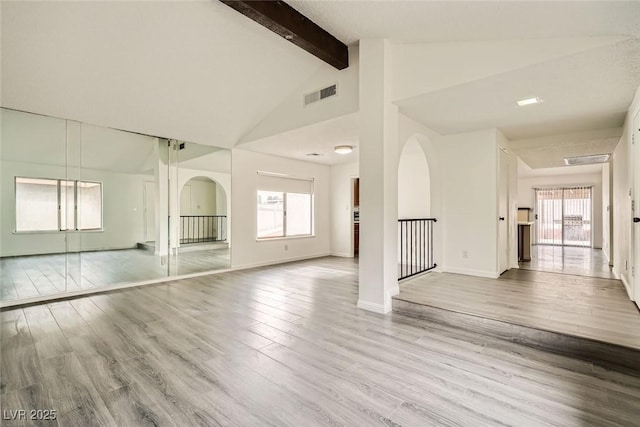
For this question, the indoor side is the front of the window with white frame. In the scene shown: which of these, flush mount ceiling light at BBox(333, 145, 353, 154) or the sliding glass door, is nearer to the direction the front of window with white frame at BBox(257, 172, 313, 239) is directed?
the flush mount ceiling light

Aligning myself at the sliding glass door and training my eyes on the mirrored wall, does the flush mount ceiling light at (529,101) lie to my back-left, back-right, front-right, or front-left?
front-left

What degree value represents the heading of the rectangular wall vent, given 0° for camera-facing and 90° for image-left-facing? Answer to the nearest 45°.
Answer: approximately 45°

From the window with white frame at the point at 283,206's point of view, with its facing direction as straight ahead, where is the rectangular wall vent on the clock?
The rectangular wall vent is roughly at 1 o'clock from the window with white frame.

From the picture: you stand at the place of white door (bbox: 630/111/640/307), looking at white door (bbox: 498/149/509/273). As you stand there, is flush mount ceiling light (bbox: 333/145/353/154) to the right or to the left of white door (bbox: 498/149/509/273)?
left

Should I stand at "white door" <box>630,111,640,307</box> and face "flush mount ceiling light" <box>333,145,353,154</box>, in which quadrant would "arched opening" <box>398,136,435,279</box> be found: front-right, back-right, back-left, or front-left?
front-right

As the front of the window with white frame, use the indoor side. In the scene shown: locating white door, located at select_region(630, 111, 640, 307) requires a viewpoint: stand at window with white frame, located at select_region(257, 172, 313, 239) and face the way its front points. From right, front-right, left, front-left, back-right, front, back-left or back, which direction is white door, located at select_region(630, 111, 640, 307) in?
front

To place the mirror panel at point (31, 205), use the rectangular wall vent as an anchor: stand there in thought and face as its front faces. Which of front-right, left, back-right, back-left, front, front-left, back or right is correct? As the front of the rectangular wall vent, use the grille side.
front-right

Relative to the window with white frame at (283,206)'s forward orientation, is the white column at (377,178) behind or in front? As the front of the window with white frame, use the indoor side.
in front

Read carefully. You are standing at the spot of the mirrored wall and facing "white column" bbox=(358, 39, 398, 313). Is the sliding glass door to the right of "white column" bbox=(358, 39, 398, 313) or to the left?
left

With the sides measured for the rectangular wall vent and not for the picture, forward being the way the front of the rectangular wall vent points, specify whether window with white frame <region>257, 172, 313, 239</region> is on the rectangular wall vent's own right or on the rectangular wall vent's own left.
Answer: on the rectangular wall vent's own right

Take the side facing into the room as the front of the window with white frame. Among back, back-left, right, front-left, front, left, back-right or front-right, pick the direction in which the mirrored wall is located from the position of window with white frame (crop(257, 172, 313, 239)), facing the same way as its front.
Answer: right

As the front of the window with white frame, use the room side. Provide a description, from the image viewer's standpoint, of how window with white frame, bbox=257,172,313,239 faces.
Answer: facing the viewer and to the right of the viewer
